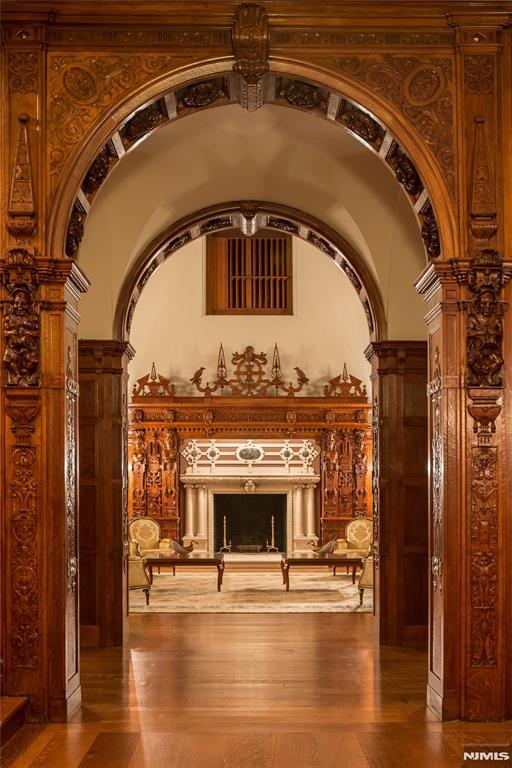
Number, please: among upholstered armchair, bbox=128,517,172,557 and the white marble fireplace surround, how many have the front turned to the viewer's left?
0

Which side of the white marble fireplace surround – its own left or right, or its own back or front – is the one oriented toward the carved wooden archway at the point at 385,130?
front

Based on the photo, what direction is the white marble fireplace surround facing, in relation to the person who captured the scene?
facing the viewer

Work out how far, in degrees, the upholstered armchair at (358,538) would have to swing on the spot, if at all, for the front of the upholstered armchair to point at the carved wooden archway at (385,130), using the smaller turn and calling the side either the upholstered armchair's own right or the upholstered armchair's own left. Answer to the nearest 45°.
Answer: approximately 45° to the upholstered armchair's own left

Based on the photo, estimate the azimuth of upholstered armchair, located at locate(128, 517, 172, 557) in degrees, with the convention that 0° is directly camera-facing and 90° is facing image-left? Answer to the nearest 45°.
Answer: approximately 315°

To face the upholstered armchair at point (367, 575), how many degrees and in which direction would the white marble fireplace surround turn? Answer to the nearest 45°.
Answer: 0° — it already faces it

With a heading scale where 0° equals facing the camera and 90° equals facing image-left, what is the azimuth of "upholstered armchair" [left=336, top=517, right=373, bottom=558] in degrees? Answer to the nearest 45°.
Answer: approximately 45°

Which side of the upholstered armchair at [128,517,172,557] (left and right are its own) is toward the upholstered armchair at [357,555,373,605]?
front

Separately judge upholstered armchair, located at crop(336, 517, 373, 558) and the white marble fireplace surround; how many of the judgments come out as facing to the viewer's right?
0

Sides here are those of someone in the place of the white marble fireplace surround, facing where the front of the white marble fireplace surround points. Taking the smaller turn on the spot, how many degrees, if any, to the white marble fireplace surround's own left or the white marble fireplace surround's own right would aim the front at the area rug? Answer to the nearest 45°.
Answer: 0° — it already faces it

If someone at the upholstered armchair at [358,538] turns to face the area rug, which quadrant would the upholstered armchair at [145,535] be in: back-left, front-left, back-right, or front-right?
front-right

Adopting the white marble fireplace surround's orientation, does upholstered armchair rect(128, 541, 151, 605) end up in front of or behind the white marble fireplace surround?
in front

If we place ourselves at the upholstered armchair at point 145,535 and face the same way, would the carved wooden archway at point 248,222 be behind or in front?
in front
